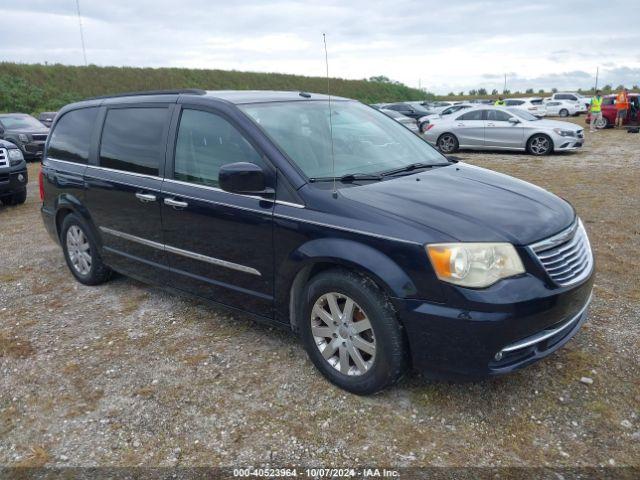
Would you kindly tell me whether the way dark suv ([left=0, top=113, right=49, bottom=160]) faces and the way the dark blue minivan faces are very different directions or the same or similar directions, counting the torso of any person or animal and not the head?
same or similar directions

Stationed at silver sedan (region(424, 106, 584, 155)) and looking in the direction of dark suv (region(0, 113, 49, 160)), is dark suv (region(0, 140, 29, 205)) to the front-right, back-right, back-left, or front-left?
front-left

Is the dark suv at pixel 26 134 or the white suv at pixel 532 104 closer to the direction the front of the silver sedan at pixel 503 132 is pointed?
the white suv

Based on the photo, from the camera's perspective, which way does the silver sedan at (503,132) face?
to the viewer's right

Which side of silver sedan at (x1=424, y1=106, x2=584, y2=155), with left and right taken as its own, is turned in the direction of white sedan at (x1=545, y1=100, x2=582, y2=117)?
left

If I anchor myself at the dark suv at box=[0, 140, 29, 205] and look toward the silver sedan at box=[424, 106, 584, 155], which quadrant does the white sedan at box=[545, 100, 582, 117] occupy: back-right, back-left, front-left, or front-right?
front-left

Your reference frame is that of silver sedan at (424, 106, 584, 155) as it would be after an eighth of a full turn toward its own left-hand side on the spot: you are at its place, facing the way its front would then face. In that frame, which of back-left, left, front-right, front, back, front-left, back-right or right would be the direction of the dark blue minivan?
back-right

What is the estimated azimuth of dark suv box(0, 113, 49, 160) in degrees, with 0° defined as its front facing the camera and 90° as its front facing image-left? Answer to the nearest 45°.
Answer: approximately 315°

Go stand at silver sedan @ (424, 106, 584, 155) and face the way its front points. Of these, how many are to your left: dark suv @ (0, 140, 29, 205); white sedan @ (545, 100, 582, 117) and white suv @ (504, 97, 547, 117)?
2

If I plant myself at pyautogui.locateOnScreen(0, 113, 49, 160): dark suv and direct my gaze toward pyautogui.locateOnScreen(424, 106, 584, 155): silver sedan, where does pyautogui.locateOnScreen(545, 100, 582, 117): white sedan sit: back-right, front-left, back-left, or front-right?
front-left

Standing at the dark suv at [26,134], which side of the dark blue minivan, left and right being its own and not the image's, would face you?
back

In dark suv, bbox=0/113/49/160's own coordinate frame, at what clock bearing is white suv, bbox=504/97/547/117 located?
The white suv is roughly at 10 o'clock from the dark suv.

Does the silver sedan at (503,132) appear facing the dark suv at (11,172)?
no

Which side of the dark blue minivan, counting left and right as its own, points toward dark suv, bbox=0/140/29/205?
back

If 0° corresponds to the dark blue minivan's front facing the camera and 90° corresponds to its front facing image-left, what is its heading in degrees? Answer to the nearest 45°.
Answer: approximately 315°

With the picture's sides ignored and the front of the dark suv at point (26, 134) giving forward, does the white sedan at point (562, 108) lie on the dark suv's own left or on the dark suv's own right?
on the dark suv's own left

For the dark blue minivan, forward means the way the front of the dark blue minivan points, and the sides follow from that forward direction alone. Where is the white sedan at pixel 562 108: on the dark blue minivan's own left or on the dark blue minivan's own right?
on the dark blue minivan's own left
